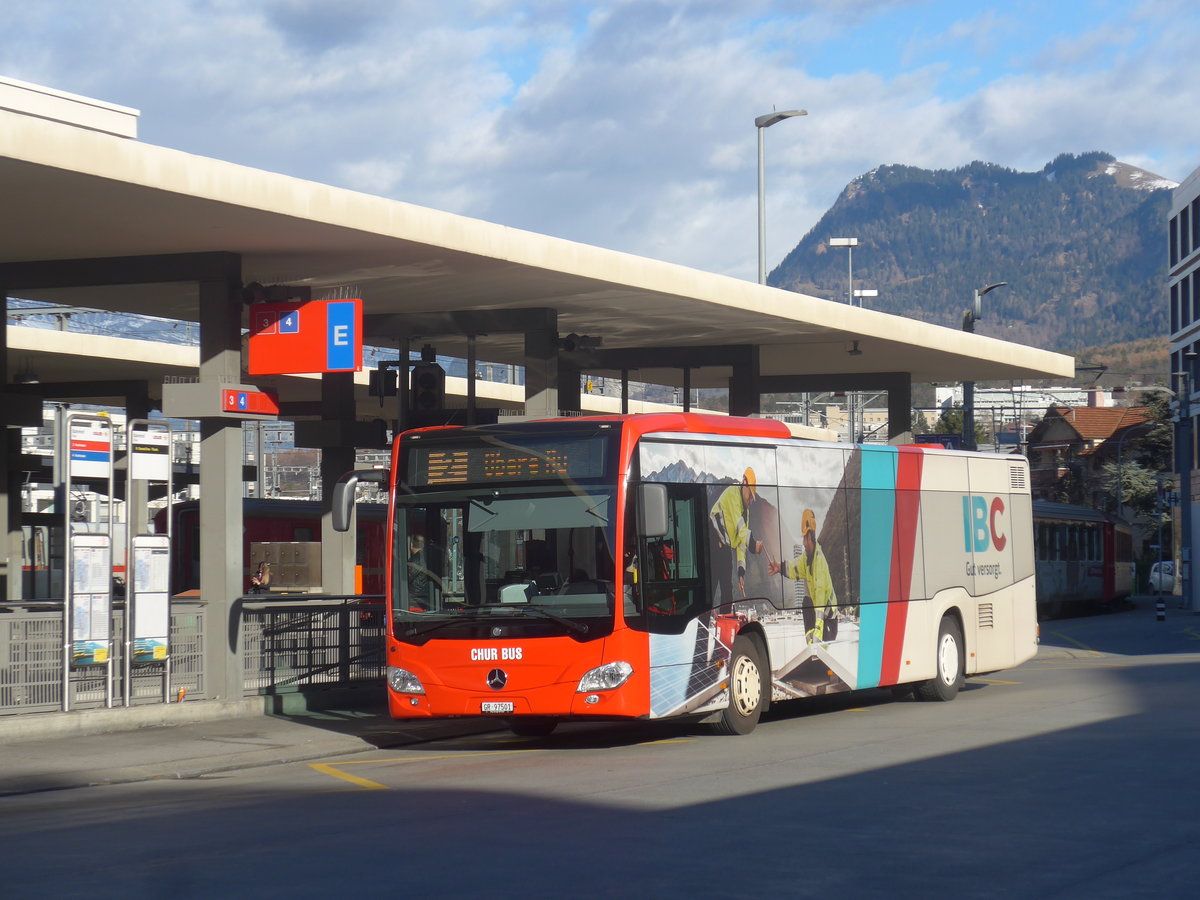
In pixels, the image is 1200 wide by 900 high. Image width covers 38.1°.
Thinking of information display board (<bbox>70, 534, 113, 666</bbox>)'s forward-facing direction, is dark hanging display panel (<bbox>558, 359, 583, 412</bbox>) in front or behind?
behind

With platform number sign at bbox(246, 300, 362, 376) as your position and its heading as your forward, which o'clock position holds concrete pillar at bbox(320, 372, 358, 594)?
The concrete pillar is roughly at 6 o'clock from the platform number sign.

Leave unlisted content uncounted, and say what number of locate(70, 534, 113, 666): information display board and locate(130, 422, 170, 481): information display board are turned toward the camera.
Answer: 2

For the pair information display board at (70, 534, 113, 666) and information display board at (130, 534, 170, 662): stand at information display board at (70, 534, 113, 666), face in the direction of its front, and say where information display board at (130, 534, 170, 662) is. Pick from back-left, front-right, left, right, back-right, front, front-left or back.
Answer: back-left

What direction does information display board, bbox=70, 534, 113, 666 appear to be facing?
toward the camera

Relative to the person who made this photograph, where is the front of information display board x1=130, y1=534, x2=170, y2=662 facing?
facing the viewer

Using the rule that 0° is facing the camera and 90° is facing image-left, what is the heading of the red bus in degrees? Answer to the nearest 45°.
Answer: approximately 45°

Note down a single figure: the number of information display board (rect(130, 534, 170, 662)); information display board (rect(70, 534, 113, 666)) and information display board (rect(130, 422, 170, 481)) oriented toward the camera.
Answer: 3

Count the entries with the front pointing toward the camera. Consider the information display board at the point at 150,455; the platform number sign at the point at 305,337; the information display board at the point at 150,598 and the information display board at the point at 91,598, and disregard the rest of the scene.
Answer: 4

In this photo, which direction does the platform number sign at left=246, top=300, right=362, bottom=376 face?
toward the camera
